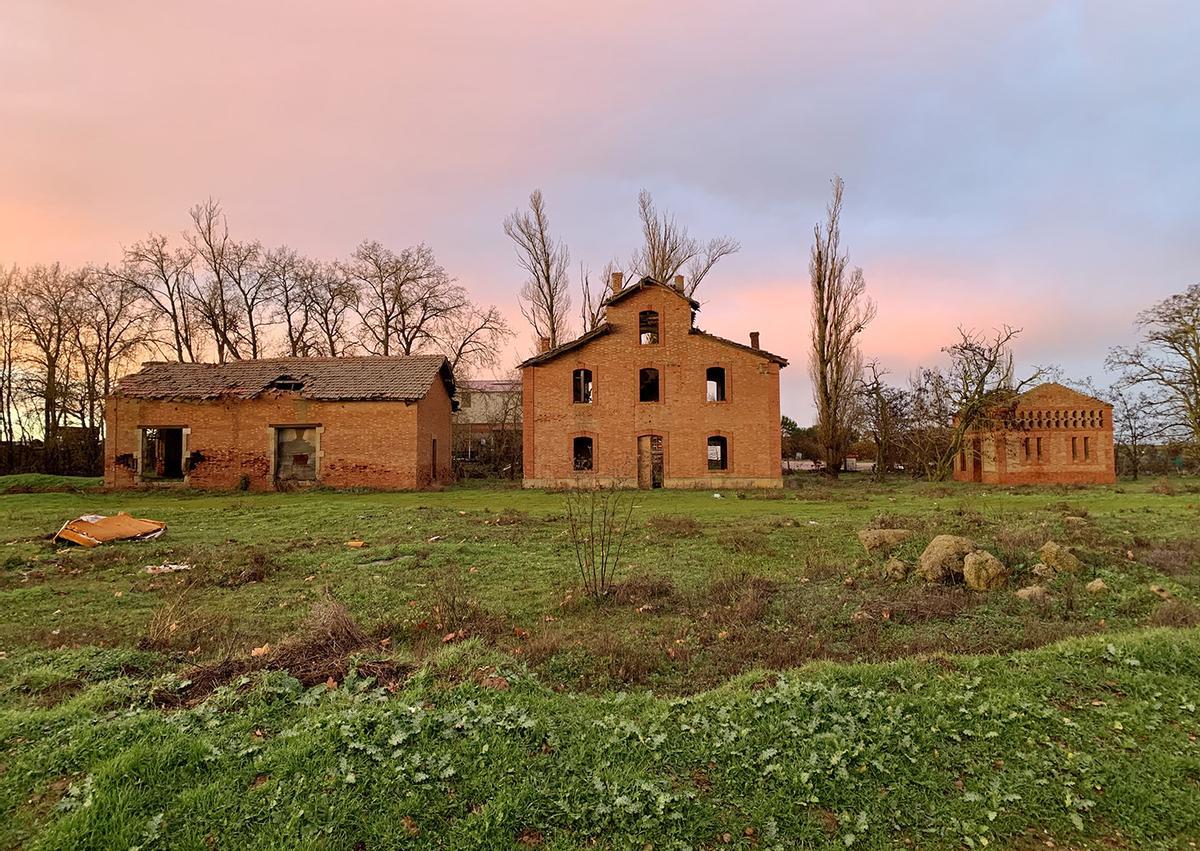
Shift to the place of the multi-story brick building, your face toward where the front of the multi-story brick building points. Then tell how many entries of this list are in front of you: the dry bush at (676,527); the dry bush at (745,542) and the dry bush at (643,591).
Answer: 3

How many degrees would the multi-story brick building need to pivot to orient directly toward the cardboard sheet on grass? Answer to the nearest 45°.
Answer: approximately 45° to its right

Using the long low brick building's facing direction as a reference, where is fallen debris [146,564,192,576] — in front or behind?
in front

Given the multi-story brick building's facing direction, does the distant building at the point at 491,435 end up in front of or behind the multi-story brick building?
behind

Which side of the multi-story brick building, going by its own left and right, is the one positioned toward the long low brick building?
right

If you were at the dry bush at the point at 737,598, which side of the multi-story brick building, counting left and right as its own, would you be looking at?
front

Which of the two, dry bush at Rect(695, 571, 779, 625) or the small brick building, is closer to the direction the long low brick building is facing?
the dry bush

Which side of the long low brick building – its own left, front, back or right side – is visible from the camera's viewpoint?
front

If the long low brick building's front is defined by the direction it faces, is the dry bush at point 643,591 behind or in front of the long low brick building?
in front

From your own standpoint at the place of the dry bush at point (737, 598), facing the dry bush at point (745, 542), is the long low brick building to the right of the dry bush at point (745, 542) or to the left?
left

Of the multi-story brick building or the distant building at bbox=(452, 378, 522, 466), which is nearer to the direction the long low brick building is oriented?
the multi-story brick building

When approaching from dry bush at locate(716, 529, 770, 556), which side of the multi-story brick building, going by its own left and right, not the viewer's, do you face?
front

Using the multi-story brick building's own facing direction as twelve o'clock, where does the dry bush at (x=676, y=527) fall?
The dry bush is roughly at 12 o'clock from the multi-story brick building.

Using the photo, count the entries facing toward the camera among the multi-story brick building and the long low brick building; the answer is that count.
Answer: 2
